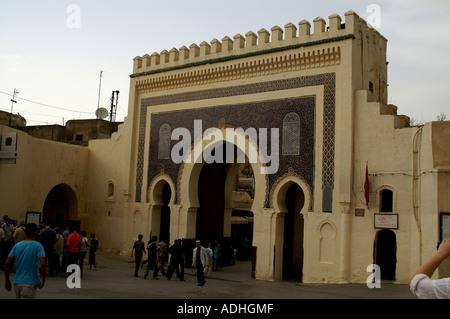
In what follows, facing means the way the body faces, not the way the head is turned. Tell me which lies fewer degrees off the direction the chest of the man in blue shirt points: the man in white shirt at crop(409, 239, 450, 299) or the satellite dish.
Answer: the satellite dish

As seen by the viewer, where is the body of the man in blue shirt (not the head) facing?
away from the camera

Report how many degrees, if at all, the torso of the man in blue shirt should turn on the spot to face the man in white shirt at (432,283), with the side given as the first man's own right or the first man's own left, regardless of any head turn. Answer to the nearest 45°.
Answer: approximately 135° to the first man's own right

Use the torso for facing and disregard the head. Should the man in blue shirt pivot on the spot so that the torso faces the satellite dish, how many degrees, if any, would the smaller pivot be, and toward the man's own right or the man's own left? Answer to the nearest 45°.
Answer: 0° — they already face it

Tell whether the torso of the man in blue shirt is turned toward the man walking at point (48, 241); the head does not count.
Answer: yes
